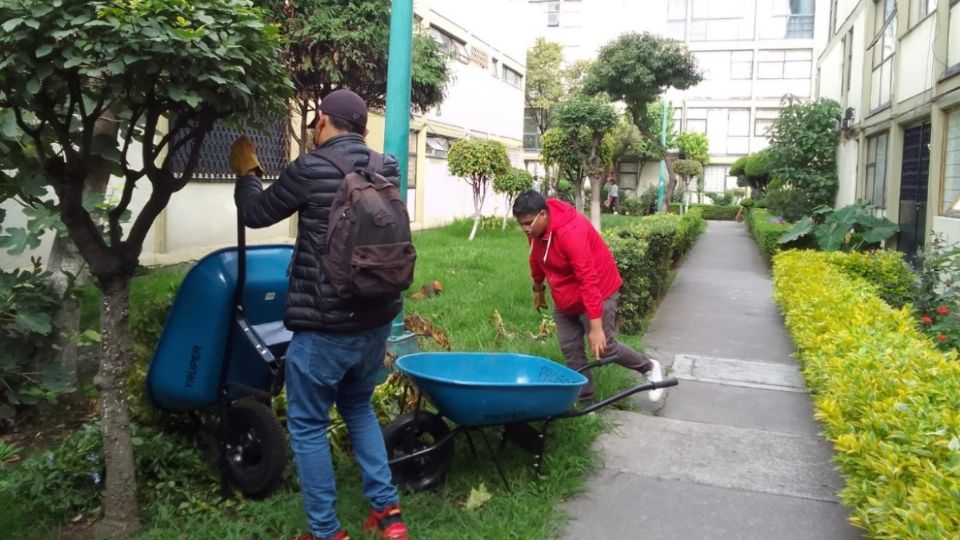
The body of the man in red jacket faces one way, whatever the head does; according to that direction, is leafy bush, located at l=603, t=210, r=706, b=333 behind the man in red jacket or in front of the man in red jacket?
behind

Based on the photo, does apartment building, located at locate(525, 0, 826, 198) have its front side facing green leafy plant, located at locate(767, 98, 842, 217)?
yes

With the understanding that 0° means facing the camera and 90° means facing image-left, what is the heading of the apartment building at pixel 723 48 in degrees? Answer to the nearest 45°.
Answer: approximately 0°

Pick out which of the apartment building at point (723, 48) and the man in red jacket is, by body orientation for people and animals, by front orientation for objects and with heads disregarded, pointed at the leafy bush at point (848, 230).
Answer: the apartment building

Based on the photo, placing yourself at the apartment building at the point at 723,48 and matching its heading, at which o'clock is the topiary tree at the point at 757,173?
The topiary tree is roughly at 12 o'clock from the apartment building.

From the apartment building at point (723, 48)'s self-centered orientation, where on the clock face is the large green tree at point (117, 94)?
The large green tree is roughly at 12 o'clock from the apartment building.

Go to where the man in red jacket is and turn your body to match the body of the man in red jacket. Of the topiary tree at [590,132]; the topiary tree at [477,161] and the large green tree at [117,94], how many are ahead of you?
1

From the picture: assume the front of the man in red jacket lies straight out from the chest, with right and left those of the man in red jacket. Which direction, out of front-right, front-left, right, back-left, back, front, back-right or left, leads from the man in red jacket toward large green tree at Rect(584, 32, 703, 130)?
back-right

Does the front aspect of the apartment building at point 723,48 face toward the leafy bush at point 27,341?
yes

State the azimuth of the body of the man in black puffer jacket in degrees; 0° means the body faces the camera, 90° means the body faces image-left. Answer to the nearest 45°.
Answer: approximately 135°

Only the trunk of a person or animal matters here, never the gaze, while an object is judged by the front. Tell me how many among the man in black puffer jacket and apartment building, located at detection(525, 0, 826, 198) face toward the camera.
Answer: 1

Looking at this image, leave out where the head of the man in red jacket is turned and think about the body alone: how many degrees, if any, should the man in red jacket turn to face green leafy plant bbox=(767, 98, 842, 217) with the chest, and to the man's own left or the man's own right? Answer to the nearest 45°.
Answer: approximately 135° to the man's own right
